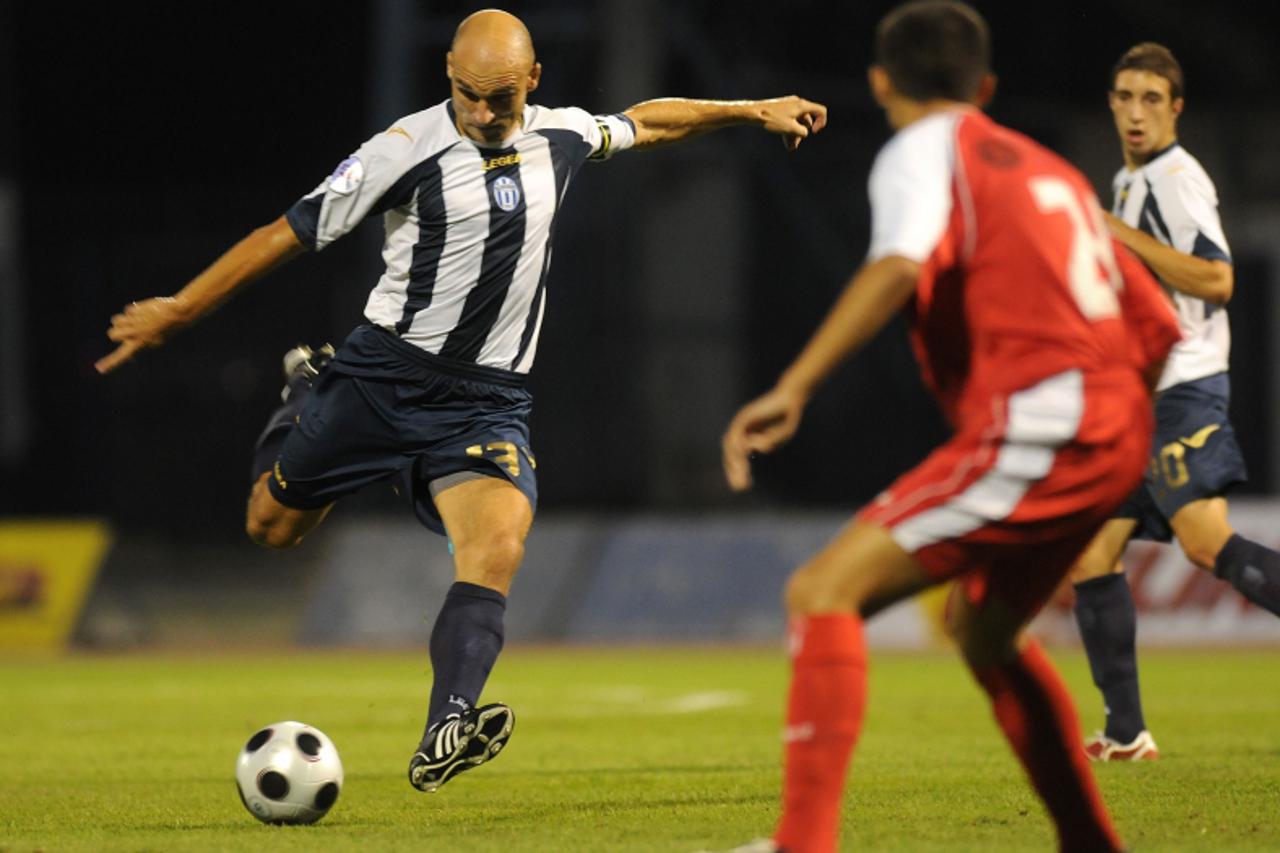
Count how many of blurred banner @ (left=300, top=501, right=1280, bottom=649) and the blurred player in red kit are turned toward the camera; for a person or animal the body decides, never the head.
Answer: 1

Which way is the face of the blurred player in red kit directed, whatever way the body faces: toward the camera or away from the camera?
away from the camera

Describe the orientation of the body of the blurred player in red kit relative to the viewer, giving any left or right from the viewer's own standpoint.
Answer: facing away from the viewer and to the left of the viewer

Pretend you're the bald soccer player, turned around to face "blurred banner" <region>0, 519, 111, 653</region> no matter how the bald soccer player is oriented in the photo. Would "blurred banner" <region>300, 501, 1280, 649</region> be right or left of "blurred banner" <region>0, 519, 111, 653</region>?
right

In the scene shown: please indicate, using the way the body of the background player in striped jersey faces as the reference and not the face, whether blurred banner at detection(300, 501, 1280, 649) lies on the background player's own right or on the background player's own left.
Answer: on the background player's own right

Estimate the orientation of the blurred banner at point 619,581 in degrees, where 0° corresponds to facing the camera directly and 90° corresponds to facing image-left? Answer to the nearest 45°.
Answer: approximately 0°

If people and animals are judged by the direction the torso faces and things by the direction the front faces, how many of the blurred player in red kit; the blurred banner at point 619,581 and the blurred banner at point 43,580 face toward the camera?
2
